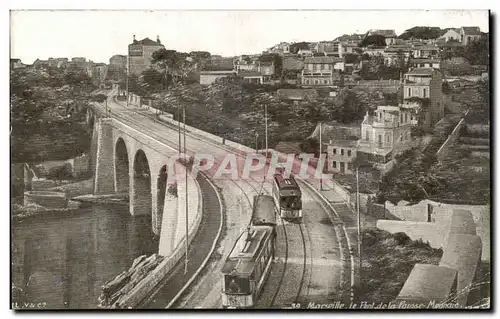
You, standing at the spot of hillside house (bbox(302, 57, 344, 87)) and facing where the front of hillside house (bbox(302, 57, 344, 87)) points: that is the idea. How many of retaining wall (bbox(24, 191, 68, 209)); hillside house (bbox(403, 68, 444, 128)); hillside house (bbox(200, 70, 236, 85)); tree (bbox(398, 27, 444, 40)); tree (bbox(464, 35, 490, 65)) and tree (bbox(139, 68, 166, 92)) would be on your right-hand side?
3

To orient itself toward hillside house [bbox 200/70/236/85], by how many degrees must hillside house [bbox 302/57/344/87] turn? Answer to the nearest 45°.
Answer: approximately 90° to its right

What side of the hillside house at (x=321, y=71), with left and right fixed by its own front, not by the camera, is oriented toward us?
front

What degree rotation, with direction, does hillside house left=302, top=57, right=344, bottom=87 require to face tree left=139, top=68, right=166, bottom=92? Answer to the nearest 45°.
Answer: approximately 90° to its right
